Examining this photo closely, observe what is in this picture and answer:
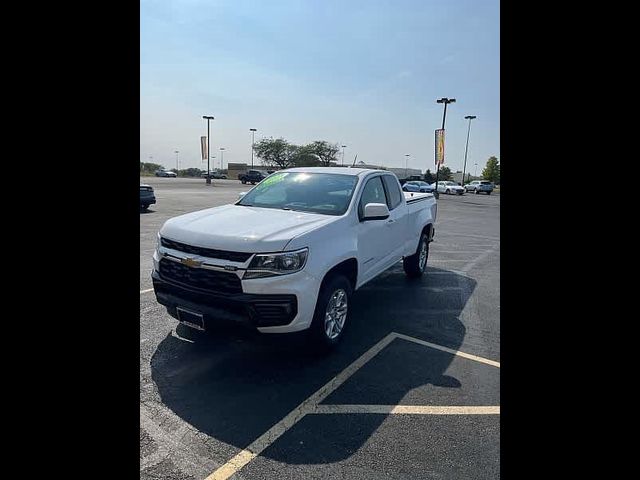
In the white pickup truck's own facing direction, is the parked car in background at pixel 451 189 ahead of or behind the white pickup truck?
behind

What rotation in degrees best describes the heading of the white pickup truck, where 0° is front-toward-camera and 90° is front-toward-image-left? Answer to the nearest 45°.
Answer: approximately 45°

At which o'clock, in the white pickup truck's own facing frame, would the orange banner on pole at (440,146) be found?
The orange banner on pole is roughly at 5 o'clock from the white pickup truck.
